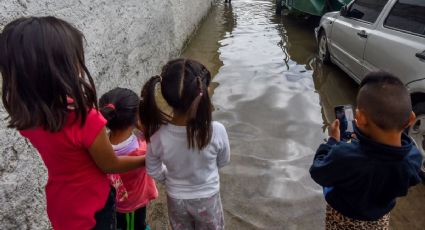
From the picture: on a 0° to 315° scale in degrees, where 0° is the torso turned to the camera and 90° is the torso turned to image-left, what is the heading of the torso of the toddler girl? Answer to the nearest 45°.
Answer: approximately 225°

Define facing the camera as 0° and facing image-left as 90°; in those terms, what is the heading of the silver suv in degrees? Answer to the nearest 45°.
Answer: approximately 135°

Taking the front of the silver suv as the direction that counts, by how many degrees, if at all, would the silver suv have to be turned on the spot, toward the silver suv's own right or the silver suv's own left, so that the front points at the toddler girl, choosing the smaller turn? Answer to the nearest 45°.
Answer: approximately 135° to the silver suv's own left

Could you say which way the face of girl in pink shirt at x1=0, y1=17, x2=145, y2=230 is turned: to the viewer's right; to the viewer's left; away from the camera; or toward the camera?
away from the camera

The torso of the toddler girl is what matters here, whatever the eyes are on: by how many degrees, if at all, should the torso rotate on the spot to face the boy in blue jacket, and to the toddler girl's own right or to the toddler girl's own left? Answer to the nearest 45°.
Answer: approximately 90° to the toddler girl's own right

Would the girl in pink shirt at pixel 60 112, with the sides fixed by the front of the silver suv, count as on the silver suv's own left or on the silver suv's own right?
on the silver suv's own left

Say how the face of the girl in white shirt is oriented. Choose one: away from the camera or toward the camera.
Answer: away from the camera
